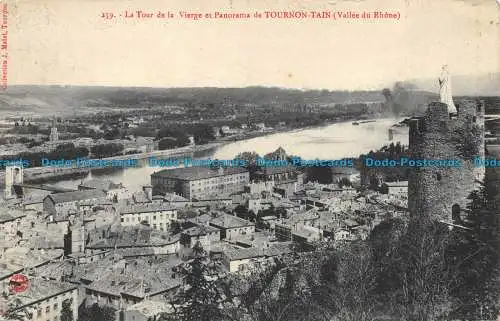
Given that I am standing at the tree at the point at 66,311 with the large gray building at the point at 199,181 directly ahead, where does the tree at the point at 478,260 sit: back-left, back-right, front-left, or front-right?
front-right
